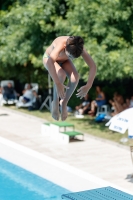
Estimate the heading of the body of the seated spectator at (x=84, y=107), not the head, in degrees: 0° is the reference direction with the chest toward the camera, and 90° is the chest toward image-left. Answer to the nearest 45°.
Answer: approximately 45°

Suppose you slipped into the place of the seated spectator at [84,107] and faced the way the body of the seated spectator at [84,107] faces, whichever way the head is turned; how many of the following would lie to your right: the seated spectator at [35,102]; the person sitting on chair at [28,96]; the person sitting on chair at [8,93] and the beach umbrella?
3

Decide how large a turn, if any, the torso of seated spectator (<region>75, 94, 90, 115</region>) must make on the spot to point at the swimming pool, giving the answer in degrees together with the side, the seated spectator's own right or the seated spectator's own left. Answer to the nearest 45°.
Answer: approximately 45° to the seated spectator's own left

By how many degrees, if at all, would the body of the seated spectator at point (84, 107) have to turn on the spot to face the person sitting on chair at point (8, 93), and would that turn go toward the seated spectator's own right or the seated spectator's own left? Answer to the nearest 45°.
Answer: approximately 90° to the seated spectator's own right

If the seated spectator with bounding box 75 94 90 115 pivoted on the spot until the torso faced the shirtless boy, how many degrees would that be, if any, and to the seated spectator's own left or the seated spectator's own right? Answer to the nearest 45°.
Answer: approximately 45° to the seated spectator's own left

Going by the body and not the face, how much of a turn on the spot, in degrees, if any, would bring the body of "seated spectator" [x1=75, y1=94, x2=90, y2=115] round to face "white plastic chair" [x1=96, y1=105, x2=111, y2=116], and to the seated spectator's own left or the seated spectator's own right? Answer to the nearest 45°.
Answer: approximately 90° to the seated spectator's own left

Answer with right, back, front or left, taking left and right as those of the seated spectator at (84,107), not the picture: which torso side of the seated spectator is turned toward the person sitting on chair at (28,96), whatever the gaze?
right
